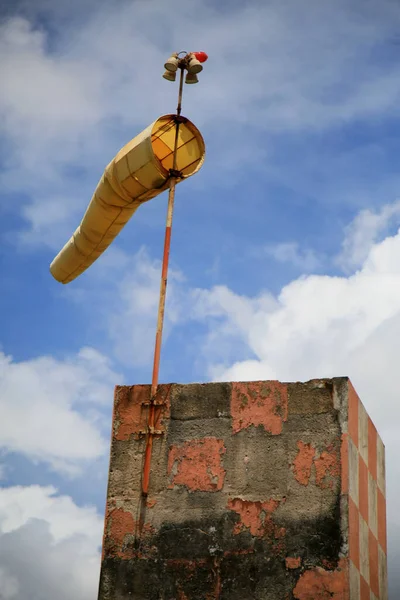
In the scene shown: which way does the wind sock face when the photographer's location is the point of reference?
facing the viewer and to the right of the viewer
